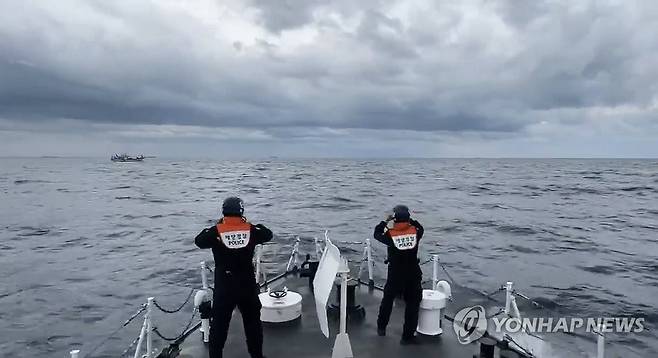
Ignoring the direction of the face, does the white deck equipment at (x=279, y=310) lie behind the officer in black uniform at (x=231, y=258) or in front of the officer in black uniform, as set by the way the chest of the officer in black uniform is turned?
in front

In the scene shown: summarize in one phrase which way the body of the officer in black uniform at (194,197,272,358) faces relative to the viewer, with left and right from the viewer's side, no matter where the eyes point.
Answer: facing away from the viewer

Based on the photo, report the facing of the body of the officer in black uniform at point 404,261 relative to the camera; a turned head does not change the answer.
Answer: away from the camera

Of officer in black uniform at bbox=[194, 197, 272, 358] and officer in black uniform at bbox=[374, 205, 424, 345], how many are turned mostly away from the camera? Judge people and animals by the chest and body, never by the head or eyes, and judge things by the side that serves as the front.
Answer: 2

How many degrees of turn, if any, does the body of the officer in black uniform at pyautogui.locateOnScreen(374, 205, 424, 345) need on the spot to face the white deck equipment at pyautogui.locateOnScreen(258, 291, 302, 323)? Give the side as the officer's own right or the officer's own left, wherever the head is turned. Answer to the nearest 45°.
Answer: approximately 90° to the officer's own left

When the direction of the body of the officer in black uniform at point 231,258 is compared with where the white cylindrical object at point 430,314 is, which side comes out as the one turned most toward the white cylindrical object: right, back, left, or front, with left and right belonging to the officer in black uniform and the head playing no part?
right

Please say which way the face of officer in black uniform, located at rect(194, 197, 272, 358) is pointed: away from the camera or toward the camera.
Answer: away from the camera

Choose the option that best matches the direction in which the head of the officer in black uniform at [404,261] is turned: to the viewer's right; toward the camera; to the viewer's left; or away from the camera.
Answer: away from the camera

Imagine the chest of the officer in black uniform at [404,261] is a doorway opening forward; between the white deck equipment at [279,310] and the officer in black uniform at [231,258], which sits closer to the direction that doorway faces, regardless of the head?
the white deck equipment

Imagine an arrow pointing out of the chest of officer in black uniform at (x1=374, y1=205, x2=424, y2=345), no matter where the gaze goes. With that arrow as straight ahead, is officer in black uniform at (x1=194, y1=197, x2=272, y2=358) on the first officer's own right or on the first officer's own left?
on the first officer's own left
